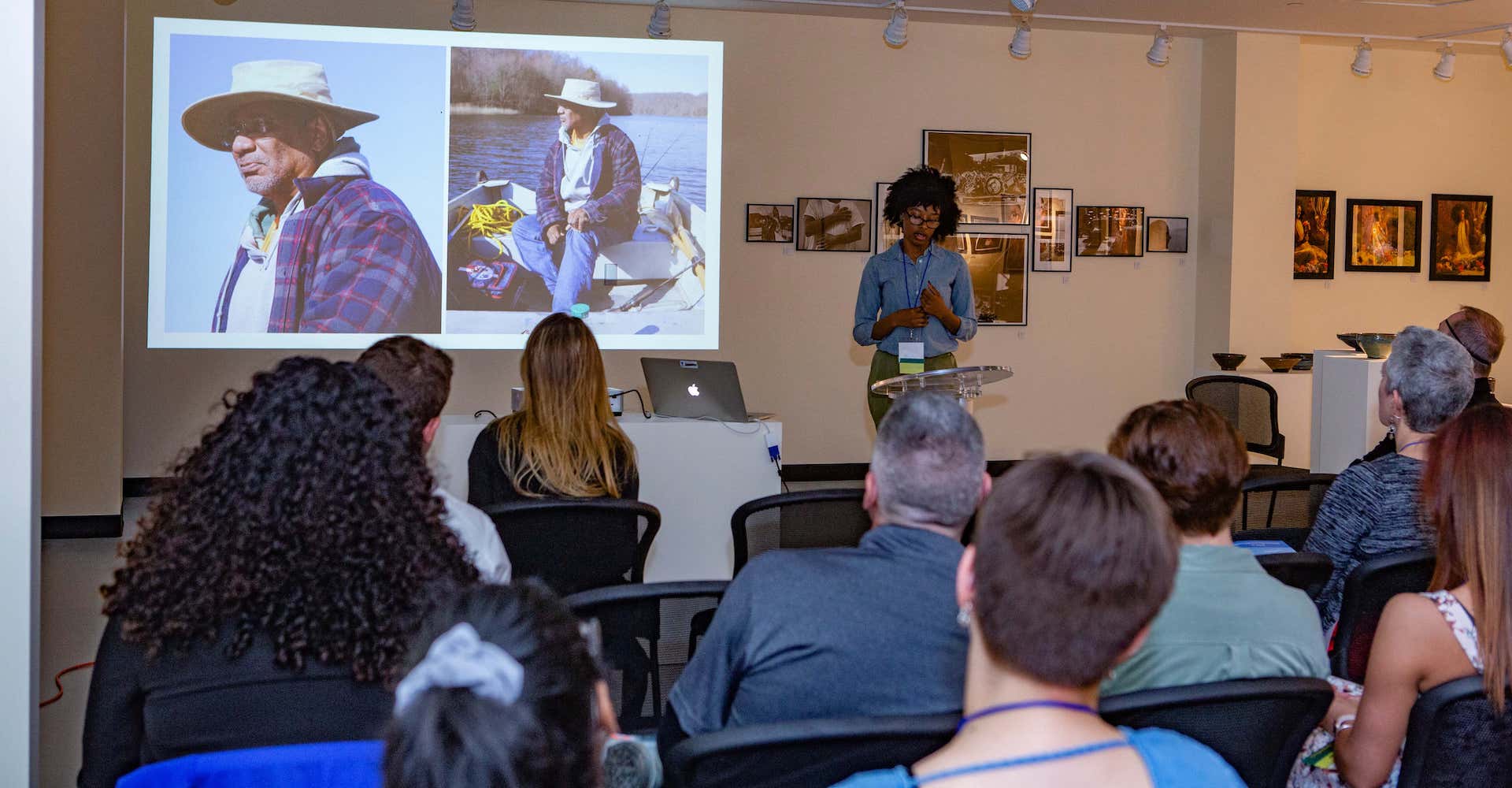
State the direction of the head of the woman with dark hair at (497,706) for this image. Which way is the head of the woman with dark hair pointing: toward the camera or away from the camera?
away from the camera

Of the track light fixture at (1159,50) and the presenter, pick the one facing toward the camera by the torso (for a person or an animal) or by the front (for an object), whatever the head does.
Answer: the presenter

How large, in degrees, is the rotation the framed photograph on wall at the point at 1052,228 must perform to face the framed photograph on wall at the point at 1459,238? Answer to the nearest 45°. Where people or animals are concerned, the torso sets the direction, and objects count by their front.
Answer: approximately 135° to its left

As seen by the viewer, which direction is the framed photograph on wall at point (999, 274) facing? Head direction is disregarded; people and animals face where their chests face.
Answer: toward the camera

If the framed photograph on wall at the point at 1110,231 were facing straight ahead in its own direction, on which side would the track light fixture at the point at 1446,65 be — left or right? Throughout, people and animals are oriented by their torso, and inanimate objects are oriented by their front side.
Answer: on its left

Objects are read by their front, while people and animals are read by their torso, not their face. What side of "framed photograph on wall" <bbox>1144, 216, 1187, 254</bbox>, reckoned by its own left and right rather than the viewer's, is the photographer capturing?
front

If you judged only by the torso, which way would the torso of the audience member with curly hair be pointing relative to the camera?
away from the camera

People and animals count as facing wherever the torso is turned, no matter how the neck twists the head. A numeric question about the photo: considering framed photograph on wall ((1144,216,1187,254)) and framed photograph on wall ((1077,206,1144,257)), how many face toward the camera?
2

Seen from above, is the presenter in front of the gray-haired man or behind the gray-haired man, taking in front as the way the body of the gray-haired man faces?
in front

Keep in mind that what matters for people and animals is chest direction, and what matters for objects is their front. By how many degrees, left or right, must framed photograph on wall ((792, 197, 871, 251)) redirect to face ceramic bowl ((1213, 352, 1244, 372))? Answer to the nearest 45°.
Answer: approximately 90° to its left

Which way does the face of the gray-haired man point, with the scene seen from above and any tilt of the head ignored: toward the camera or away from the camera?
away from the camera

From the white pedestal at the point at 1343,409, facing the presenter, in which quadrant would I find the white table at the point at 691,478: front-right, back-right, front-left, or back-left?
front-left

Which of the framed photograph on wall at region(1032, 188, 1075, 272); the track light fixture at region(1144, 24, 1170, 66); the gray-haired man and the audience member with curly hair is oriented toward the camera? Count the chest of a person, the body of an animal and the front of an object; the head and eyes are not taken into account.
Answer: the framed photograph on wall

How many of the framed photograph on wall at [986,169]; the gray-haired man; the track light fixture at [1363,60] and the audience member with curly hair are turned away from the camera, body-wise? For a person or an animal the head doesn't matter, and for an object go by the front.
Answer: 3

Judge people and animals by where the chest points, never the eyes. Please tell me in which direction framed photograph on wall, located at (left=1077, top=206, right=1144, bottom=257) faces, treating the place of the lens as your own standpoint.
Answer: facing the viewer

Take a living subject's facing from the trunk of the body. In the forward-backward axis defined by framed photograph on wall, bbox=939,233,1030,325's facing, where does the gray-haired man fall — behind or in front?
in front

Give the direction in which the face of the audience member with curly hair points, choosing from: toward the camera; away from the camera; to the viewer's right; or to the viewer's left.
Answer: away from the camera

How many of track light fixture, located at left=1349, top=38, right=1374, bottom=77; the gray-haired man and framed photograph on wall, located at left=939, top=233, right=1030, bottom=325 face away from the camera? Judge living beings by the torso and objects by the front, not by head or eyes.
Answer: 2
